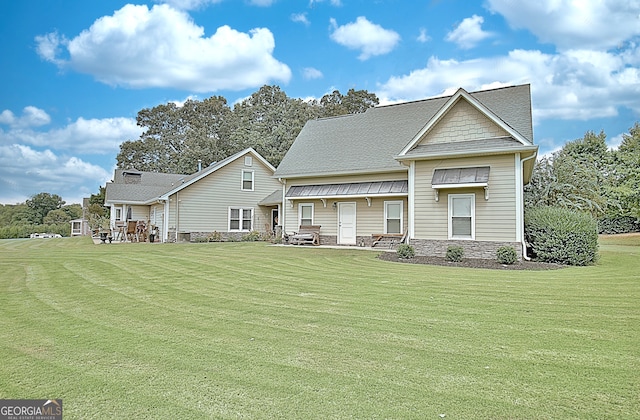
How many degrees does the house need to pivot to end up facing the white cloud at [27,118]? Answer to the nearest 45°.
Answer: approximately 90° to its right

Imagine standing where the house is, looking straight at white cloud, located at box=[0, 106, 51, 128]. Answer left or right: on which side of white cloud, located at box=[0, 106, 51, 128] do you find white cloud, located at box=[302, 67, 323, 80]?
right

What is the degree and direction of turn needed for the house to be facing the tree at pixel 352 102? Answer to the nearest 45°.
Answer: approximately 180°

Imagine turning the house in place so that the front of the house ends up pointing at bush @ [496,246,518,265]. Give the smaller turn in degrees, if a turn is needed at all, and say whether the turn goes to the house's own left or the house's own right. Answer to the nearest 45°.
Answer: approximately 45° to the house's own left

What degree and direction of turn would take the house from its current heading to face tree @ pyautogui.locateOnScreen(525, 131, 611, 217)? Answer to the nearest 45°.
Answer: approximately 135° to its left

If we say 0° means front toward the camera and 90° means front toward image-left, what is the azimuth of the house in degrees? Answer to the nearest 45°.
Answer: approximately 0°

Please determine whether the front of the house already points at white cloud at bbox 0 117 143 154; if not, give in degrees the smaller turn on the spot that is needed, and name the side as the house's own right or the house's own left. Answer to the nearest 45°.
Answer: approximately 90° to the house's own right

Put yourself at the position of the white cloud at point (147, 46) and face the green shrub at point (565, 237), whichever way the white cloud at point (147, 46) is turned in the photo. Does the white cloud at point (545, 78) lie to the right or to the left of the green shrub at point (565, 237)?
left
